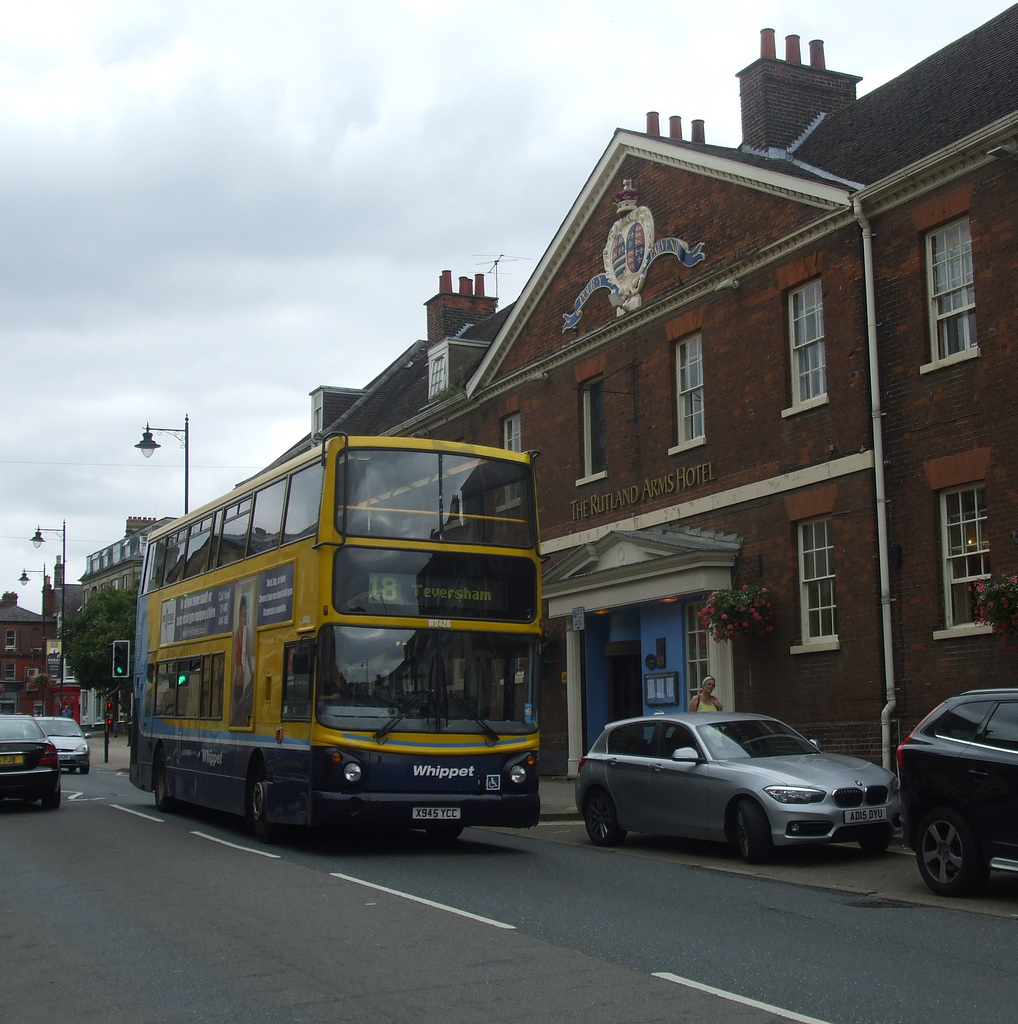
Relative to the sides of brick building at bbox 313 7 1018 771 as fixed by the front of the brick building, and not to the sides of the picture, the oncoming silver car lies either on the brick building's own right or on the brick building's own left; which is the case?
on the brick building's own right

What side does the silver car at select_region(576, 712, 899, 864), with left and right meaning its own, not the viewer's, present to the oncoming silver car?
back

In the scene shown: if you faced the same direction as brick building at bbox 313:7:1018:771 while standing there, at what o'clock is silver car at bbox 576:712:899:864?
The silver car is roughly at 11 o'clock from the brick building.

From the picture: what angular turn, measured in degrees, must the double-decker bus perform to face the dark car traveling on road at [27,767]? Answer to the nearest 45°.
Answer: approximately 180°

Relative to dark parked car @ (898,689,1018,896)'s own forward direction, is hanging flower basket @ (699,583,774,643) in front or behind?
behind

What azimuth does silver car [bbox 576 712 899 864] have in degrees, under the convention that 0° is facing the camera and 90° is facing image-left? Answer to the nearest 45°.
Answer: approximately 315°

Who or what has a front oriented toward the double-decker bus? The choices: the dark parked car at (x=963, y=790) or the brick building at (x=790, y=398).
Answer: the brick building

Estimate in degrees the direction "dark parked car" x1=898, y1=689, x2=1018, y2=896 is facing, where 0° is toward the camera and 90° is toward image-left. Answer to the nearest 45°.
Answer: approximately 315°

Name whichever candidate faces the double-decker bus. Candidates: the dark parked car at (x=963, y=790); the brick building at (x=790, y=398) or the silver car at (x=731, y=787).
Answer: the brick building

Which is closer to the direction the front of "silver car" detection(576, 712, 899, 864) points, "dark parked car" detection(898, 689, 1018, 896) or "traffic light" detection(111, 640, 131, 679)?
the dark parked car

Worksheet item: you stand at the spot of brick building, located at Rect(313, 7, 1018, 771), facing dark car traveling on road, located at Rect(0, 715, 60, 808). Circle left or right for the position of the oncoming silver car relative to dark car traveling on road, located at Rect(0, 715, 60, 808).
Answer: right

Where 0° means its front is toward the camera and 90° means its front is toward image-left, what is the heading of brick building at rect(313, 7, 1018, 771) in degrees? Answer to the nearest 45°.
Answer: approximately 45°
